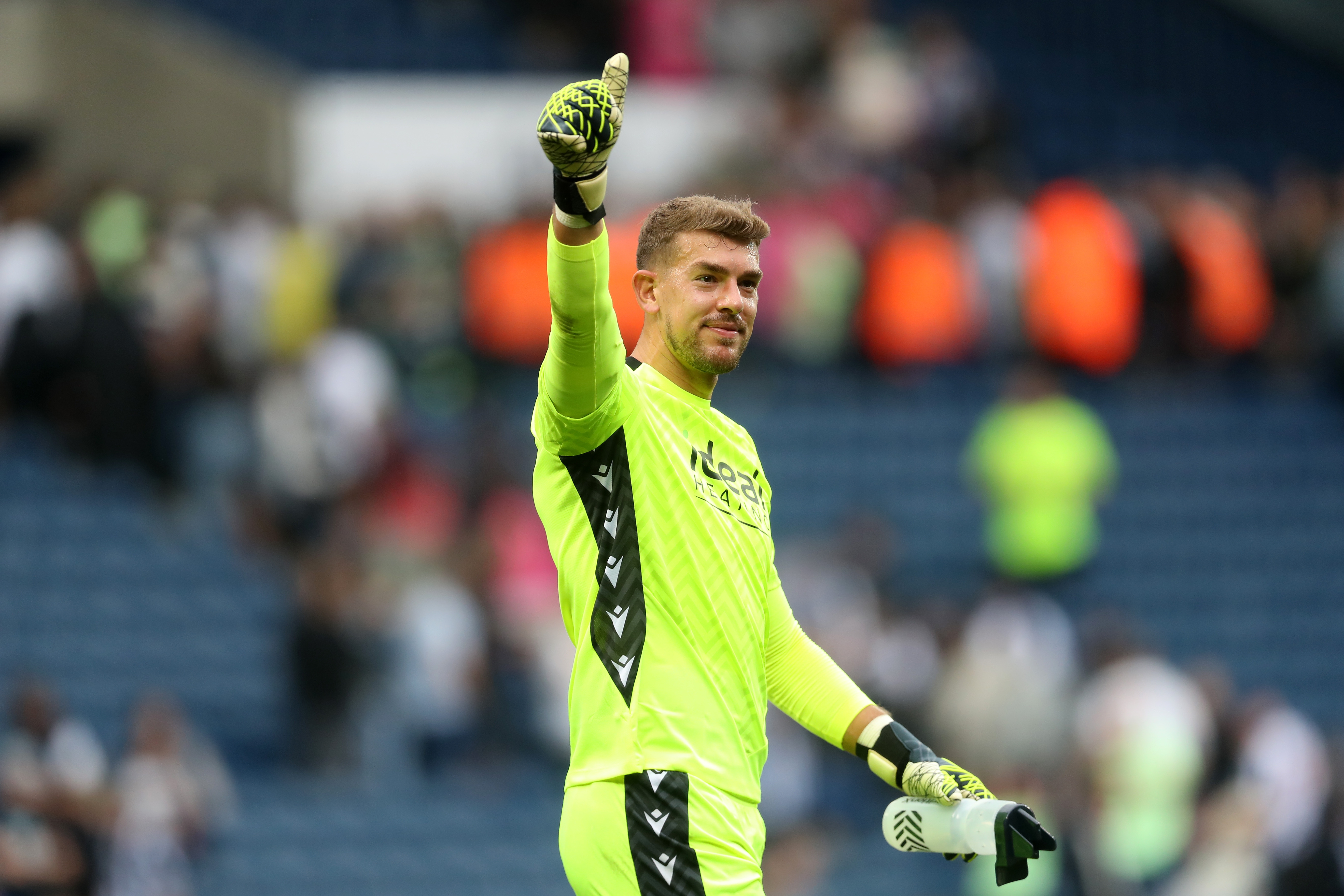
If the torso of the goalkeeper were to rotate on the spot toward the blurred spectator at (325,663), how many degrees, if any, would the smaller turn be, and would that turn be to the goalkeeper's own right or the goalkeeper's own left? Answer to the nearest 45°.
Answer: approximately 135° to the goalkeeper's own left

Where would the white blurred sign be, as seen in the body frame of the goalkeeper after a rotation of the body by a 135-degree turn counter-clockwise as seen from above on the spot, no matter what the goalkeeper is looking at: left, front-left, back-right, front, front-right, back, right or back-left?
front

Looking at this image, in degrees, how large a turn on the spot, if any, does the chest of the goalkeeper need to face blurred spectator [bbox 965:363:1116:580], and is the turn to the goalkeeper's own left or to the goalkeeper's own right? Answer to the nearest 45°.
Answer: approximately 135° to the goalkeeper's own left

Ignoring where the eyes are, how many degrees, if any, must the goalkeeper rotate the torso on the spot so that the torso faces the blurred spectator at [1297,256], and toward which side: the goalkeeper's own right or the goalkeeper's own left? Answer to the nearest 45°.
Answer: approximately 135° to the goalkeeper's own left

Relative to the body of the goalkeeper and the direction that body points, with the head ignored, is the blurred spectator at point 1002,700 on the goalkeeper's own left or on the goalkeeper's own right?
on the goalkeeper's own left

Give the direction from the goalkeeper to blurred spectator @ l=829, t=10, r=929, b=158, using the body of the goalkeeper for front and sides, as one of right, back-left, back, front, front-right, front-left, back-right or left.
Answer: back-left

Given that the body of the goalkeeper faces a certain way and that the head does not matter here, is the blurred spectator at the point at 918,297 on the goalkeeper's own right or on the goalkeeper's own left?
on the goalkeeper's own left

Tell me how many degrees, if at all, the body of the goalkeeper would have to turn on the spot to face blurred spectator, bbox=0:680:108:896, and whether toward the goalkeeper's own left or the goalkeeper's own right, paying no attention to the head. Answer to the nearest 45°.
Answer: approximately 180°

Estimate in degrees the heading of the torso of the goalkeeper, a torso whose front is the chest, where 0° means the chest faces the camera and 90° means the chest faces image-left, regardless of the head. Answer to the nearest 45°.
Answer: approximately 315°

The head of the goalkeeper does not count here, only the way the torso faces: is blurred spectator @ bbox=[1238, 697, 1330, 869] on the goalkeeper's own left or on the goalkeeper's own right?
on the goalkeeper's own left

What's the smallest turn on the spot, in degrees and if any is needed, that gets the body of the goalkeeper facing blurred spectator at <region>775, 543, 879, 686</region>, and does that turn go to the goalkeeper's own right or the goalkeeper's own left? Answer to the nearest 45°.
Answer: approximately 135° to the goalkeeper's own left

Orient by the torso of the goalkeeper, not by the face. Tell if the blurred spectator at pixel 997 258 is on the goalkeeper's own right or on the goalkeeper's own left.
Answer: on the goalkeeper's own left

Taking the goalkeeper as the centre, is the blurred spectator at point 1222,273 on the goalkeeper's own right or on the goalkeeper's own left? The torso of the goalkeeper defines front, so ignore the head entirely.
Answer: on the goalkeeper's own left

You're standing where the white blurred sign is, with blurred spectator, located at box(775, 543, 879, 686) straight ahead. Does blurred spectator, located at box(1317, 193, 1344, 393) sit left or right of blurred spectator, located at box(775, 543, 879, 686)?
left
